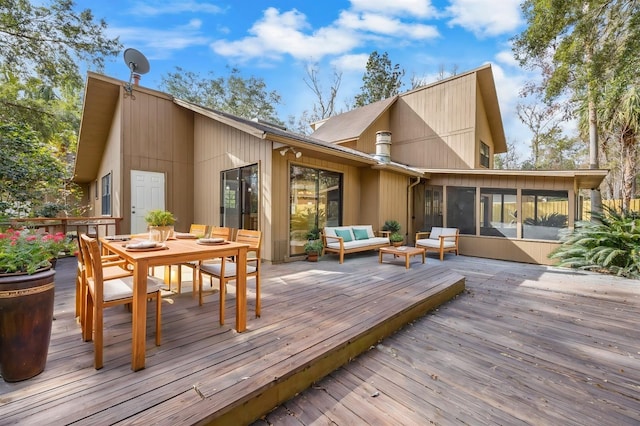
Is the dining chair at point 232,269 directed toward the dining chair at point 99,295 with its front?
yes

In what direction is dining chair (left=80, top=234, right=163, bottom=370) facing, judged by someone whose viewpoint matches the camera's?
facing away from the viewer and to the right of the viewer

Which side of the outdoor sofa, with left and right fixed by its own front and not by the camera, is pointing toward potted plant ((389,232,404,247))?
left

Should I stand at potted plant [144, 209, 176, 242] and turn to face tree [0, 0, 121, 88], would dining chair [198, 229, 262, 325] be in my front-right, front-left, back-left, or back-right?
back-right

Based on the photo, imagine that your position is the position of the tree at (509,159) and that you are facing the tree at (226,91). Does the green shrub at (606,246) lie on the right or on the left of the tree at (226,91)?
left

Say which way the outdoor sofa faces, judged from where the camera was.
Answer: facing the viewer and to the right of the viewer

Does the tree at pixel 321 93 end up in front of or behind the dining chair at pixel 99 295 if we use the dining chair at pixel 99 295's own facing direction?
in front

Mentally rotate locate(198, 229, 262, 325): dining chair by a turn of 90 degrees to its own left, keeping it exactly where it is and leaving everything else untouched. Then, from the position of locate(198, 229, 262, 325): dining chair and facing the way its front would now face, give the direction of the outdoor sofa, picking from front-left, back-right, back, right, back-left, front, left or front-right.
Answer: left

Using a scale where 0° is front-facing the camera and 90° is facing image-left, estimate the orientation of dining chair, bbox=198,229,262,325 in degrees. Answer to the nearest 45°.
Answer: approximately 45°

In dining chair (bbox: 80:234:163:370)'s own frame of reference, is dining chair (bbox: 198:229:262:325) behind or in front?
in front

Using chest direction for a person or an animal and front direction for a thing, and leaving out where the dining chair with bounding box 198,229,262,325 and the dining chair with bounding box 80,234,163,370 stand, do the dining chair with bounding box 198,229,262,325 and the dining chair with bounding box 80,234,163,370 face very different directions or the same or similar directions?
very different directions

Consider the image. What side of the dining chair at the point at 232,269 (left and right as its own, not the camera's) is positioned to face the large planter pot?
front

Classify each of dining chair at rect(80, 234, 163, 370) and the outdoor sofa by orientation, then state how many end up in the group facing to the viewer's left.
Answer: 0

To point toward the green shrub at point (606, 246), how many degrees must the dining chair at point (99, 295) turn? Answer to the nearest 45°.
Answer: approximately 45° to its right
